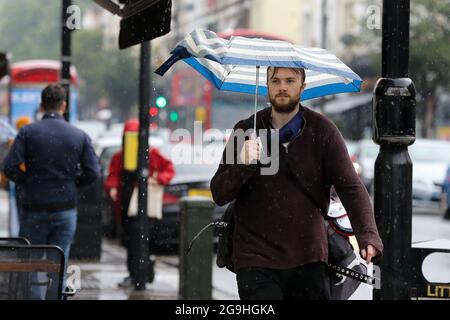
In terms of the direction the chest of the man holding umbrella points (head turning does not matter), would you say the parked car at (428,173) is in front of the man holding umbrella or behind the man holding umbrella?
behind

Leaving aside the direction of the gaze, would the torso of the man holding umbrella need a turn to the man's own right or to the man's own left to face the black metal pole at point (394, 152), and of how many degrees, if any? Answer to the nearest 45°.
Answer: approximately 90° to the man's own left

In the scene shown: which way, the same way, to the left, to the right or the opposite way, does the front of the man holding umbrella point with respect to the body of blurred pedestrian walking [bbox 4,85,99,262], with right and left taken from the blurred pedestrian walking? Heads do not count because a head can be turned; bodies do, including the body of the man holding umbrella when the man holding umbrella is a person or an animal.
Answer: the opposite way

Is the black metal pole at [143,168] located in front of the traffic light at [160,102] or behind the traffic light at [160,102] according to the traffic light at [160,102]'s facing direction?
in front

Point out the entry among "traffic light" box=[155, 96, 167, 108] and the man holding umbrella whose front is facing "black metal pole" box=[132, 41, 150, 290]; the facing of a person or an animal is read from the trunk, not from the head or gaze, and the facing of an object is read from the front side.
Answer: the traffic light

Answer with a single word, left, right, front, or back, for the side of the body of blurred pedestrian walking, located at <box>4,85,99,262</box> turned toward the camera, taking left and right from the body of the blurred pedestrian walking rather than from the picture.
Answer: back

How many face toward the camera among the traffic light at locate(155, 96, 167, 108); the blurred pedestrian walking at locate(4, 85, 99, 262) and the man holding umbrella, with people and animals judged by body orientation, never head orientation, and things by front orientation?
2

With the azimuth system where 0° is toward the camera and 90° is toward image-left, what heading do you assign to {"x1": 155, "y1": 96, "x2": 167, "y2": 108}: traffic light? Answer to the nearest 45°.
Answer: approximately 0°

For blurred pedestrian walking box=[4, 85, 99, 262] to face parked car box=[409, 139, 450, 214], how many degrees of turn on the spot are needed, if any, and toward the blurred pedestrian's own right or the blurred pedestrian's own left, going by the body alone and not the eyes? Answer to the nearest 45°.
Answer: approximately 45° to the blurred pedestrian's own right
